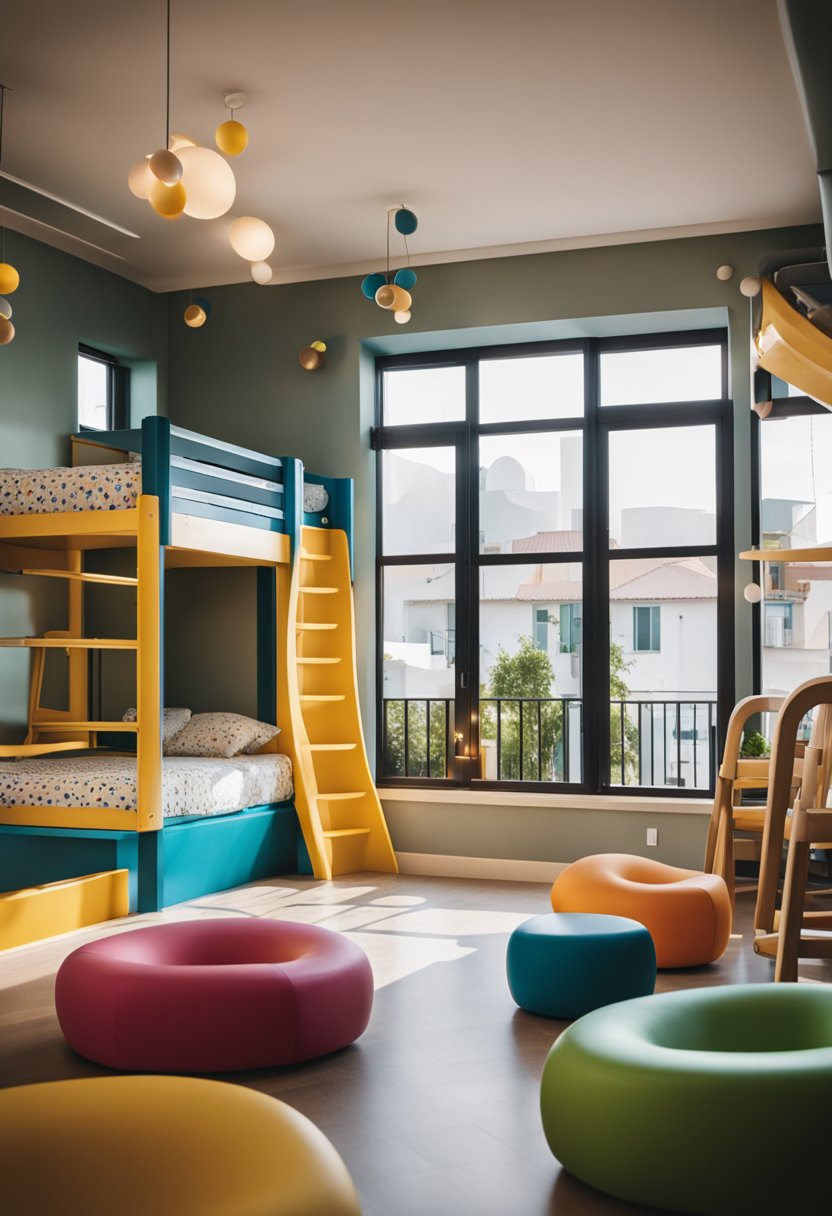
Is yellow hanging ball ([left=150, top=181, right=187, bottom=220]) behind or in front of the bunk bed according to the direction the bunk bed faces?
in front

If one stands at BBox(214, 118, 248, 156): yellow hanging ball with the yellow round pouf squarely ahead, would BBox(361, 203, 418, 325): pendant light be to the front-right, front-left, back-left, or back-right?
back-left

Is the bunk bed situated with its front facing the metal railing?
no

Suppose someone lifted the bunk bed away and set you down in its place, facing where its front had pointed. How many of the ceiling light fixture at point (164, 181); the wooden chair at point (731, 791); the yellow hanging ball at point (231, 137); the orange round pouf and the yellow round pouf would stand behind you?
0

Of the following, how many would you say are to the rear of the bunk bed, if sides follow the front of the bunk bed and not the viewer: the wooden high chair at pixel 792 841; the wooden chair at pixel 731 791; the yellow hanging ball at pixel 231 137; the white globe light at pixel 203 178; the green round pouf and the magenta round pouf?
0

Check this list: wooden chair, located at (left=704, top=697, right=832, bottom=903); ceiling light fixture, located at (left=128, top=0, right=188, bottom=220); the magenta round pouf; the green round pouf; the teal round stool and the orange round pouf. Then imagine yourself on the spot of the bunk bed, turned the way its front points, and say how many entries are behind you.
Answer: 0

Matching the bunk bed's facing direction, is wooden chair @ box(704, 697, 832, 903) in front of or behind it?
in front
